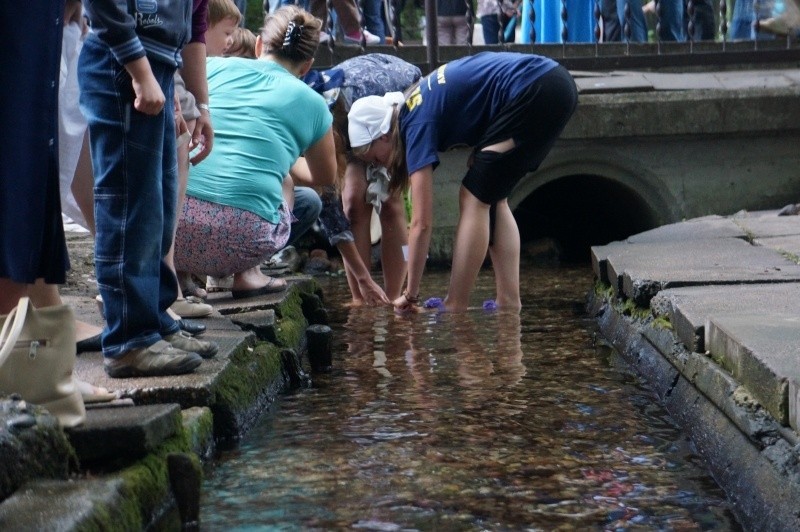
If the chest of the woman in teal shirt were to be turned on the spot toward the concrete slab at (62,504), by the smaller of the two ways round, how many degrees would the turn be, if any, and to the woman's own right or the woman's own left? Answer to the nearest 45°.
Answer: approximately 135° to the woman's own right

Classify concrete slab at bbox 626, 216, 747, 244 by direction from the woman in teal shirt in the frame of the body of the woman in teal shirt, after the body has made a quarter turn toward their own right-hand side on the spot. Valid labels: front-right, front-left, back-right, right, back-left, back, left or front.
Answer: left

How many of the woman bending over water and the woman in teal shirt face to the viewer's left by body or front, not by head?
1

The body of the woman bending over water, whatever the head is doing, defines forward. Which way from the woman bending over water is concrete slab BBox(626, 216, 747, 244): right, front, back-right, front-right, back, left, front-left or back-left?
back-right

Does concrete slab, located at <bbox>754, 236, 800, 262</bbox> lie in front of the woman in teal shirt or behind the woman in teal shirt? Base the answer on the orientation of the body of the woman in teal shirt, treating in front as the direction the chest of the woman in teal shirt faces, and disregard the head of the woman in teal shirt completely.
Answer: in front

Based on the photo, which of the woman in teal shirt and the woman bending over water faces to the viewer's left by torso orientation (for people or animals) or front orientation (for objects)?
the woman bending over water

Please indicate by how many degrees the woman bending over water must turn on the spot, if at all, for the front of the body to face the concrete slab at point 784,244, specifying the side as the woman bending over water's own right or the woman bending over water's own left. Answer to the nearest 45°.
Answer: approximately 180°

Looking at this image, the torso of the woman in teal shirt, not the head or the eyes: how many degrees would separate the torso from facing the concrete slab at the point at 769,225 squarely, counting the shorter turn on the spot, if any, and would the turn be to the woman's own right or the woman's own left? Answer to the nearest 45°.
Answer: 0° — they already face it

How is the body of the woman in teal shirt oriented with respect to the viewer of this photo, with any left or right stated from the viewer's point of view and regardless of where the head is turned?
facing away from the viewer and to the right of the viewer

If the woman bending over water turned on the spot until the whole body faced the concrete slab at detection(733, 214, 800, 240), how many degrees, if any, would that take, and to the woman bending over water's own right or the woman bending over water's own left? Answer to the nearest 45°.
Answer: approximately 135° to the woman bending over water's own right

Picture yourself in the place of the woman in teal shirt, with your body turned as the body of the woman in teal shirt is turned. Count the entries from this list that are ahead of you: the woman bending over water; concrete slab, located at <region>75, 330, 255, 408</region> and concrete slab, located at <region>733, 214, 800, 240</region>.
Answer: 2

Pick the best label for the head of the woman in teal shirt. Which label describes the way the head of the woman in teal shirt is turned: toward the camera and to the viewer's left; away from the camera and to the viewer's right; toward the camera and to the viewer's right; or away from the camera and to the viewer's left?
away from the camera and to the viewer's right

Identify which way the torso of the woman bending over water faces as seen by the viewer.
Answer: to the viewer's left

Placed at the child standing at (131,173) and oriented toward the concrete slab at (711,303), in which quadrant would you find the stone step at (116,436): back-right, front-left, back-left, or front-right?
back-right

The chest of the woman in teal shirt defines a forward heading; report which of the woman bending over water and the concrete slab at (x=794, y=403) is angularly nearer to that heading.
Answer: the woman bending over water
